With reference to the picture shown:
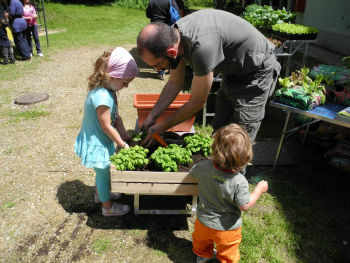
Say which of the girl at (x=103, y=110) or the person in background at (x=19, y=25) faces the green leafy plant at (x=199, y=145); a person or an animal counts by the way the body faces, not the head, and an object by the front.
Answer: the girl

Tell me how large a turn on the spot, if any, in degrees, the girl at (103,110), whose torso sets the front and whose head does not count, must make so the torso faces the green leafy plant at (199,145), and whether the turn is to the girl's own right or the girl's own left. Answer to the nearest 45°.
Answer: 0° — they already face it

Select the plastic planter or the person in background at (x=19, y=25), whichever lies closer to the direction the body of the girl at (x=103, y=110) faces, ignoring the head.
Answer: the plastic planter

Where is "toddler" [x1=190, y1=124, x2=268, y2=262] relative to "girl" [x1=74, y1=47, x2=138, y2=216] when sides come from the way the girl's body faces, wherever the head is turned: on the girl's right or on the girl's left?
on the girl's right

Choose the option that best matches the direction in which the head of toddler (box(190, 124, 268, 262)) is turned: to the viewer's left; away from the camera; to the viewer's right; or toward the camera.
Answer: away from the camera

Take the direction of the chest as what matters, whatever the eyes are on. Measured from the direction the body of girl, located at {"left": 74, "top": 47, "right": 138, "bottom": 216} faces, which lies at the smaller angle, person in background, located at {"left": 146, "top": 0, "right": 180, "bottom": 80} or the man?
the man

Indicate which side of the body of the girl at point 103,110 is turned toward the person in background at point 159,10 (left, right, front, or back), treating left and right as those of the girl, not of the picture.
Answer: left

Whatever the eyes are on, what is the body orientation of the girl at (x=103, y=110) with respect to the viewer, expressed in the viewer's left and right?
facing to the right of the viewer

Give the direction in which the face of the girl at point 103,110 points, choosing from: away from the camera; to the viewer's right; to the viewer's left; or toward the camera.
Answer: to the viewer's right
